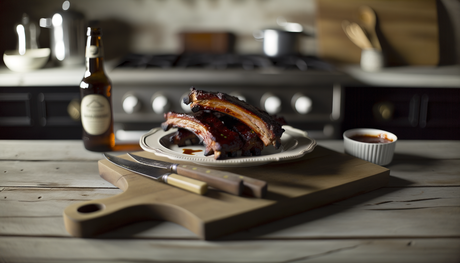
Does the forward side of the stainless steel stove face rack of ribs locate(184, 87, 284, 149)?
yes

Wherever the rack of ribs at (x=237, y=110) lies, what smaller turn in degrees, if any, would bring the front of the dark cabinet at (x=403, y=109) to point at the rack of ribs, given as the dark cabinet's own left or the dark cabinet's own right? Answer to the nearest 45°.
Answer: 0° — it already faces it

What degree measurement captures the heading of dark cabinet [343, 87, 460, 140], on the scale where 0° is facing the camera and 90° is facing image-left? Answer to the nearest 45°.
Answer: approximately 0°

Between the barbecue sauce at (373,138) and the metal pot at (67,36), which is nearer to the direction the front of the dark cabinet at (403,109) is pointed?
the barbecue sauce
